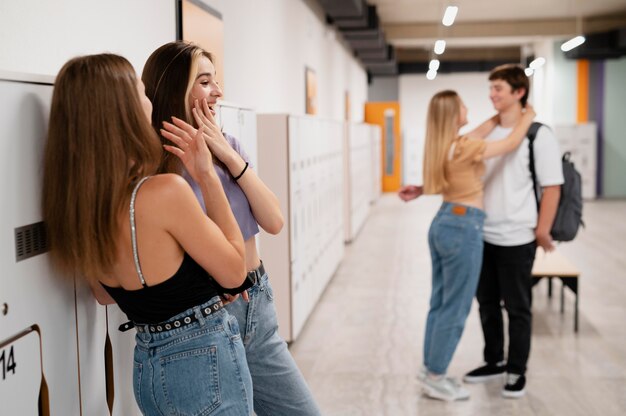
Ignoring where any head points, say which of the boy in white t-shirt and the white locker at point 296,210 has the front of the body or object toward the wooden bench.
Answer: the white locker

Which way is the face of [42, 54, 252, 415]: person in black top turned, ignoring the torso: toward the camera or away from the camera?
away from the camera

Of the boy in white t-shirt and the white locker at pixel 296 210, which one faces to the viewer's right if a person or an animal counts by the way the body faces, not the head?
the white locker

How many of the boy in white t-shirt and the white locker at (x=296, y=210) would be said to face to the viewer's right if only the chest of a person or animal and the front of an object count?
1

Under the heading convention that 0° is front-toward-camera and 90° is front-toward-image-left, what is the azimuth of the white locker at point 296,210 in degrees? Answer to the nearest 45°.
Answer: approximately 270°

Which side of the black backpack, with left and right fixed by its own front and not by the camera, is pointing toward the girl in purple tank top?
back

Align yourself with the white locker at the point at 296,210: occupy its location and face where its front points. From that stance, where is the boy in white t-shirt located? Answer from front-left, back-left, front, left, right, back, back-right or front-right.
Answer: front-right

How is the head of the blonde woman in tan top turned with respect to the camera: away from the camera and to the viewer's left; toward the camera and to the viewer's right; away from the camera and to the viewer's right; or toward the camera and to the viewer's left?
away from the camera and to the viewer's right

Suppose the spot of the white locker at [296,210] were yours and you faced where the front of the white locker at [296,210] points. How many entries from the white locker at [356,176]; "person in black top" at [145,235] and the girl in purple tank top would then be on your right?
2

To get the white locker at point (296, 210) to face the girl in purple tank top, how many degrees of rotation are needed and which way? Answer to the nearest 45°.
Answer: approximately 90° to its right

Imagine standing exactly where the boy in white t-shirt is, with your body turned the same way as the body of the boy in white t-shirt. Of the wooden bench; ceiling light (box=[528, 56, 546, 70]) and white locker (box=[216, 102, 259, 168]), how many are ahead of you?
1

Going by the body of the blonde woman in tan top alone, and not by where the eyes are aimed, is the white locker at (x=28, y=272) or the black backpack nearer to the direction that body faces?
the black backpack
